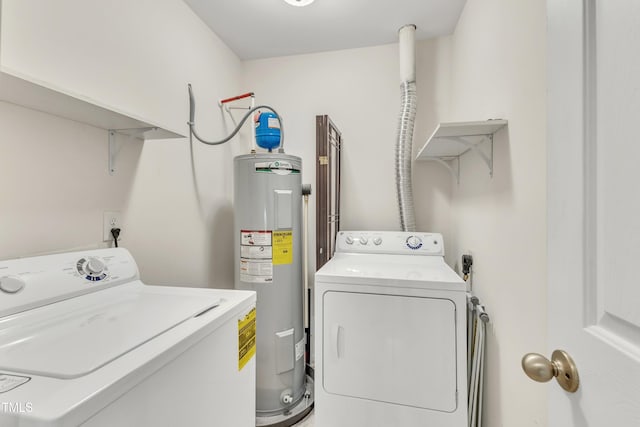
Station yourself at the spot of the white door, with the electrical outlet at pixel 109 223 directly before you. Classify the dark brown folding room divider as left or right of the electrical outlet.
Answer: right

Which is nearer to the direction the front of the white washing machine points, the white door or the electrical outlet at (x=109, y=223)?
the white door

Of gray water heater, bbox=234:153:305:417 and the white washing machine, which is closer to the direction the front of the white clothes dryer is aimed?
the white washing machine

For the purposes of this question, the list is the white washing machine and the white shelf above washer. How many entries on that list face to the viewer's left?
0

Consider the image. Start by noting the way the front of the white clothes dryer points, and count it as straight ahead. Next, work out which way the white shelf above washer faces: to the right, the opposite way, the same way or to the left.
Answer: to the left

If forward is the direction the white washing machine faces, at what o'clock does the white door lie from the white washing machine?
The white door is roughly at 12 o'clock from the white washing machine.

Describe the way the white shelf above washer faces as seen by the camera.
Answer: facing the viewer and to the right of the viewer

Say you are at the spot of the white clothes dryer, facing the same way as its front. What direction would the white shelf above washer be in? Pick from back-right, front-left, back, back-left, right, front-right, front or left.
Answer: front-right

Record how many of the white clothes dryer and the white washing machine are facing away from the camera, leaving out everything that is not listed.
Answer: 0

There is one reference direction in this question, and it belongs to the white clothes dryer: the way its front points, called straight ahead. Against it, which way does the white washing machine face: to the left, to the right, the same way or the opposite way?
to the left

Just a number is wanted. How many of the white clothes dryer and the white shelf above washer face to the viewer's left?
0

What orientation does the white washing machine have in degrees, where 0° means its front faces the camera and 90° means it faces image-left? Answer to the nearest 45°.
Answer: approximately 315°

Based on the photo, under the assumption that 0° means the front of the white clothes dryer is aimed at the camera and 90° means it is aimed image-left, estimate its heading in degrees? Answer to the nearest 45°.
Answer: approximately 0°

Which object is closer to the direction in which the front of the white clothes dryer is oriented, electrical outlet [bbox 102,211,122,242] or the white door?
the white door
